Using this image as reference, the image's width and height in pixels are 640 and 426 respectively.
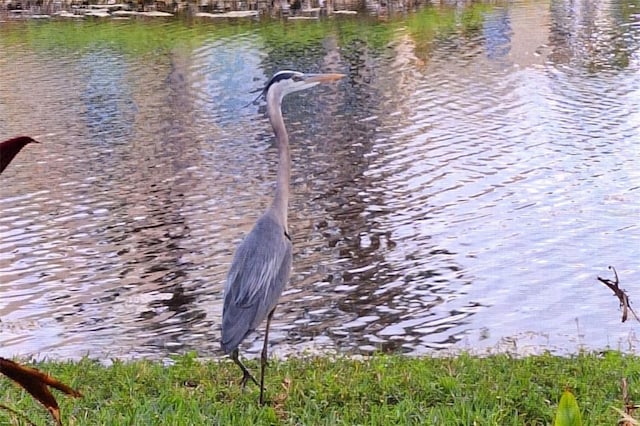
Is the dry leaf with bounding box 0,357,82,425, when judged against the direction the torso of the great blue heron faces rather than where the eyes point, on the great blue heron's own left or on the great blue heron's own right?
on the great blue heron's own right

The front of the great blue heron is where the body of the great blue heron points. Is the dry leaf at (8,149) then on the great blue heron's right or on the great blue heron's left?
on the great blue heron's right

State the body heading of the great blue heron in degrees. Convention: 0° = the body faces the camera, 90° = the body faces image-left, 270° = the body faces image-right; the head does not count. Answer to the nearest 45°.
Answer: approximately 270°

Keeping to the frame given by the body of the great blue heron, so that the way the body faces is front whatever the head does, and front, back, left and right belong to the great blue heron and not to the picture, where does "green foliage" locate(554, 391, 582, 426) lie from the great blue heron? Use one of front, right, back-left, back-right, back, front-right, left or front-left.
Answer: right
